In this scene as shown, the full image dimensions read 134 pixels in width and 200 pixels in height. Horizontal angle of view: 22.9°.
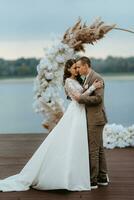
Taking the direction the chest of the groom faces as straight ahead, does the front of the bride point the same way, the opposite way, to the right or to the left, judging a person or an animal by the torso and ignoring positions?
the opposite way

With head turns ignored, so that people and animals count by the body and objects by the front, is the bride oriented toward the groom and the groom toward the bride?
yes

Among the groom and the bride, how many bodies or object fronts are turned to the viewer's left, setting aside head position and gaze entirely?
1

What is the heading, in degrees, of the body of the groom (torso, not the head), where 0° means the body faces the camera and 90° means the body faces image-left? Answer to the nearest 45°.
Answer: approximately 90°

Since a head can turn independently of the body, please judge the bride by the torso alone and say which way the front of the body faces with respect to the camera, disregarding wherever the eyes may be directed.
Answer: to the viewer's right

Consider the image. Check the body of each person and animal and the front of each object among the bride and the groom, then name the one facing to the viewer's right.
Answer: the bride
